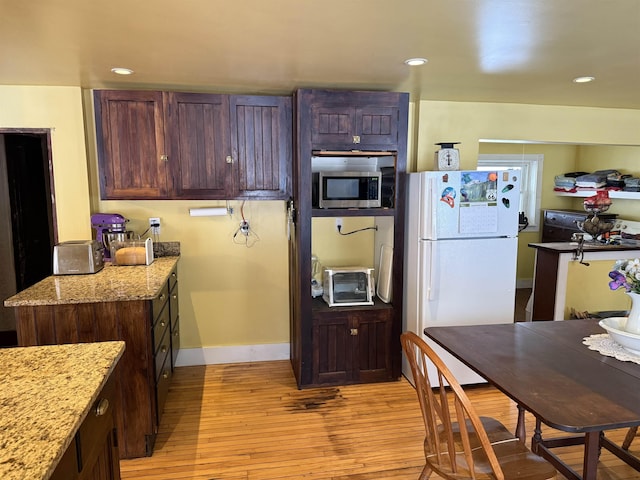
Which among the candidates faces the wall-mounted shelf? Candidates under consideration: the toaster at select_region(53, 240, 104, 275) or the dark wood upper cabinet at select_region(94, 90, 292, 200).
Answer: the toaster

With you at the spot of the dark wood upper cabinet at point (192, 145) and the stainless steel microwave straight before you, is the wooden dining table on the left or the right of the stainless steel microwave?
right

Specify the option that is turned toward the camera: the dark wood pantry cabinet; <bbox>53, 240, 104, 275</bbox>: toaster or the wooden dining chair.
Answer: the dark wood pantry cabinet

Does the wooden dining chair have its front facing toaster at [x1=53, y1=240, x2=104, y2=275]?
no

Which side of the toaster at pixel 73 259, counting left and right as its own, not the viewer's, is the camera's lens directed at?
right

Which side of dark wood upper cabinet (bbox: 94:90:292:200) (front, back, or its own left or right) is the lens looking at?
front

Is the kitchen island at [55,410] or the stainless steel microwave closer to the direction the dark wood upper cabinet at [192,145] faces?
the kitchen island

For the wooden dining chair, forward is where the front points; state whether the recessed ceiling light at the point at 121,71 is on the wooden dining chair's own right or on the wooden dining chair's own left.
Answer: on the wooden dining chair's own left

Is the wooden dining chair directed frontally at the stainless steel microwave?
no

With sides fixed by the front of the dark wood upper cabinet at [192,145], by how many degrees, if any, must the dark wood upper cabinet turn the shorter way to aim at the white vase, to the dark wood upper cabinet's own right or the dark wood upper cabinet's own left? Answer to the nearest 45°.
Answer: approximately 45° to the dark wood upper cabinet's own left

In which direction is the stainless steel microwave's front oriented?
toward the camera

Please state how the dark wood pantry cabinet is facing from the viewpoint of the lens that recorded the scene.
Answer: facing the viewer

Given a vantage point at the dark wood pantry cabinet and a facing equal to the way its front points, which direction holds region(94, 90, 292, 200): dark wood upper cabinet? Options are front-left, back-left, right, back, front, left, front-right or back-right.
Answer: right

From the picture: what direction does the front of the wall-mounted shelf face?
toward the camera
